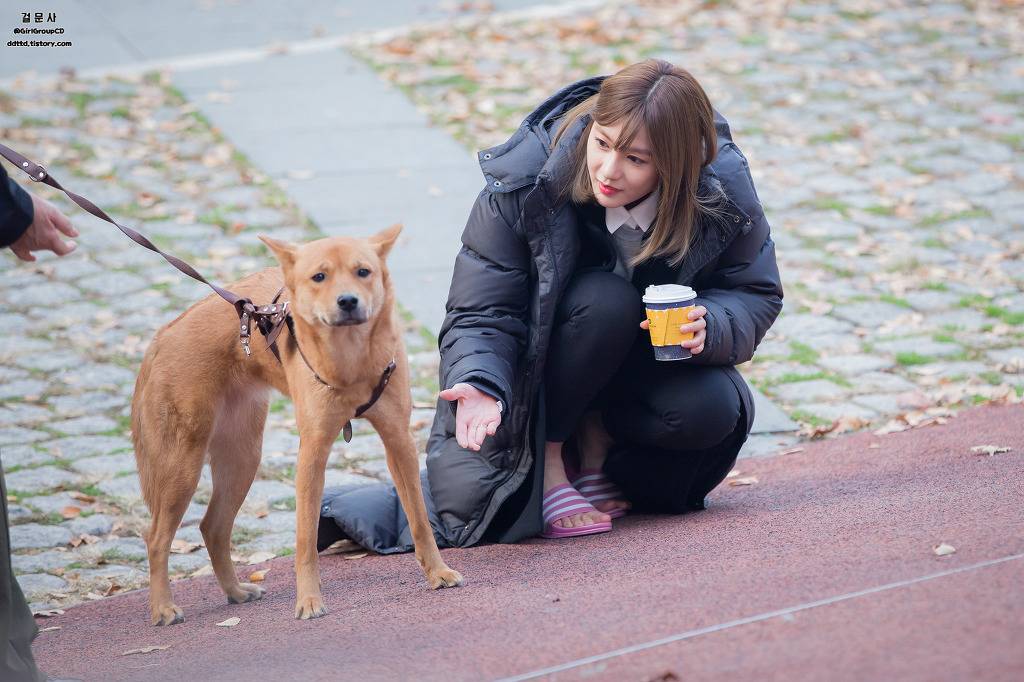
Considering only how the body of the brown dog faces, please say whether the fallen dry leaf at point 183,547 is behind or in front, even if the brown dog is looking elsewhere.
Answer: behind

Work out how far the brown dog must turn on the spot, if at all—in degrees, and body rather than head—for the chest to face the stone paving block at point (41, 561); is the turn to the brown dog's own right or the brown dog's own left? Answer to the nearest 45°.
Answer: approximately 180°

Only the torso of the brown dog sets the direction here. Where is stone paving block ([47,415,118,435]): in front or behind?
behind

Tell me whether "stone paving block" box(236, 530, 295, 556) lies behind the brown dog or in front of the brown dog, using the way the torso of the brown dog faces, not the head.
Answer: behind

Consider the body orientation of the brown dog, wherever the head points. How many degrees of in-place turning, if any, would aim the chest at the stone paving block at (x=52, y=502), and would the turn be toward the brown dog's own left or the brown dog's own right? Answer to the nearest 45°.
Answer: approximately 180°

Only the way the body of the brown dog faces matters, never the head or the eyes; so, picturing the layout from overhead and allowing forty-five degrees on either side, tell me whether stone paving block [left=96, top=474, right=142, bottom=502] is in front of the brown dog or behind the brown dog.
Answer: behind

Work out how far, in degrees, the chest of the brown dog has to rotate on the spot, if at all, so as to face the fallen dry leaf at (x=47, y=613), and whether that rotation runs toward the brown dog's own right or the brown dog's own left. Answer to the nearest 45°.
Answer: approximately 135° to the brown dog's own right

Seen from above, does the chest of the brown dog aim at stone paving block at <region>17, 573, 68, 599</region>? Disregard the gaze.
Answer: no

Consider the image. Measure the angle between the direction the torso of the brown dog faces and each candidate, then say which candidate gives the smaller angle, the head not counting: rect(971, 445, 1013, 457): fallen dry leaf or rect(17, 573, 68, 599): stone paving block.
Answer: the fallen dry leaf

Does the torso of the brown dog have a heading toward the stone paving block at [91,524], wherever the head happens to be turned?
no

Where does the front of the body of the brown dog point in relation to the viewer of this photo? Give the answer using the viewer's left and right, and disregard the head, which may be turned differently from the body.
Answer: facing the viewer and to the right of the viewer

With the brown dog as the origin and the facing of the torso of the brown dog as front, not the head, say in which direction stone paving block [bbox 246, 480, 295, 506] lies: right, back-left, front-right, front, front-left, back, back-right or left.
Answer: back-left

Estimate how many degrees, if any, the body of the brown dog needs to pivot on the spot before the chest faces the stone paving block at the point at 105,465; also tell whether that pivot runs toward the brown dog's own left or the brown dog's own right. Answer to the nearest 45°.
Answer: approximately 180°

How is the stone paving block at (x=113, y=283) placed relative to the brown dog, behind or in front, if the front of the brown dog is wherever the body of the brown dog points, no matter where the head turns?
behind

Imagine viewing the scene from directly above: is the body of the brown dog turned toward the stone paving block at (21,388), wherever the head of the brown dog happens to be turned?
no
